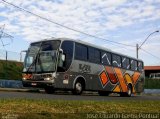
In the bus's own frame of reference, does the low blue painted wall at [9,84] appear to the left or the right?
on its right

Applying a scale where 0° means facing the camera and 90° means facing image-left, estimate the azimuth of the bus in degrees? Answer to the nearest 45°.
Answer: approximately 45°
